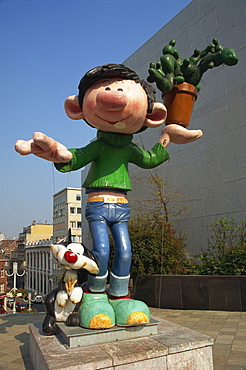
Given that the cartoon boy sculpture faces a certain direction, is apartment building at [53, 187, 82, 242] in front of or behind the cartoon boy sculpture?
behind

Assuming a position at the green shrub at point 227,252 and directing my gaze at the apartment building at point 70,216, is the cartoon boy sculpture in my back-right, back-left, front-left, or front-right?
back-left

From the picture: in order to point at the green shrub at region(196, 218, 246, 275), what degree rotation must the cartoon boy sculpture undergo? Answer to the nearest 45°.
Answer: approximately 135° to its left

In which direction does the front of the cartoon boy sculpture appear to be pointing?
toward the camera

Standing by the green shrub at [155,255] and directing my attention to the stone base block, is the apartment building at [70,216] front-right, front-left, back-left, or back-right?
back-right

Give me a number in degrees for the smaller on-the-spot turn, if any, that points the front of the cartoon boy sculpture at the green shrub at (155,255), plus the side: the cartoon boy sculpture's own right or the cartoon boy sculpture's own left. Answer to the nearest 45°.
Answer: approximately 180°

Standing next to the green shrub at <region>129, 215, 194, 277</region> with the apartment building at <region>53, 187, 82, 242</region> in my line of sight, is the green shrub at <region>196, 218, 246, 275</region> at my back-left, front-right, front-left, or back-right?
back-right
